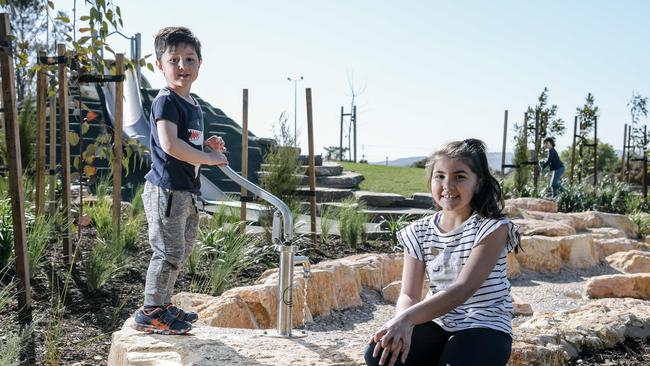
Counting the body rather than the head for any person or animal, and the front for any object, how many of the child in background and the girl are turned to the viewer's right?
0

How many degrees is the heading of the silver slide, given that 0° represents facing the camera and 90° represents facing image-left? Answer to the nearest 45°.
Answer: approximately 315°

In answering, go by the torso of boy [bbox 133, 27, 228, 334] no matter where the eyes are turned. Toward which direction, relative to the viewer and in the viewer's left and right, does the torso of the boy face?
facing to the right of the viewer

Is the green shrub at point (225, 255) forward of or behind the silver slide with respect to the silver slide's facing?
forward

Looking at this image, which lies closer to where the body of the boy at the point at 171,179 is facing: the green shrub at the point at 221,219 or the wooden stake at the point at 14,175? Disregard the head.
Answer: the green shrub

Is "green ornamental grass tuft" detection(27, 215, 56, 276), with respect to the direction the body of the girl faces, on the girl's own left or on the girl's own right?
on the girl's own right

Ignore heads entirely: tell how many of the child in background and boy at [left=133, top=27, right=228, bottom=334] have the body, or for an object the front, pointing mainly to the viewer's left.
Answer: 1

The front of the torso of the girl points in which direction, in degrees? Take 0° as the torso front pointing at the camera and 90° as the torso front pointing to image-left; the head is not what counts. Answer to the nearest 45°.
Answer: approximately 45°

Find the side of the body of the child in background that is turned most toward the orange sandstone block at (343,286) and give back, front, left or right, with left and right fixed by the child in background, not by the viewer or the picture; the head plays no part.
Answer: left

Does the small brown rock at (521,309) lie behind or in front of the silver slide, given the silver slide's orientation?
in front

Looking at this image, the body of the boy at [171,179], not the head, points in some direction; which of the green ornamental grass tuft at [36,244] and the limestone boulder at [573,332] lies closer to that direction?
the limestone boulder

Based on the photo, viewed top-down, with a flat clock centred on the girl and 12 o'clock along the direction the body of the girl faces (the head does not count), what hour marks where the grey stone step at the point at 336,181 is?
The grey stone step is roughly at 4 o'clock from the girl.
